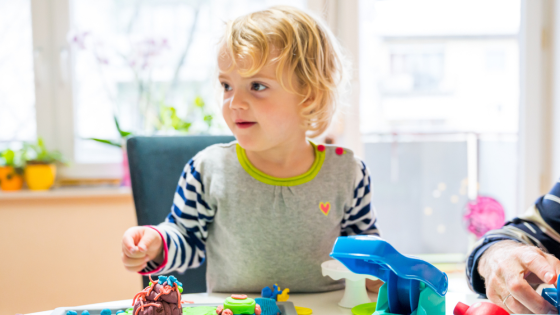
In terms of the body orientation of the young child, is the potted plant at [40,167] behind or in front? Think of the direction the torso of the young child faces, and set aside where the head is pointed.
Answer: behind

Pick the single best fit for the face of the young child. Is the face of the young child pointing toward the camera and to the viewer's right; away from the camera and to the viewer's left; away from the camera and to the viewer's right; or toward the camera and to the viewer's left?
toward the camera and to the viewer's left

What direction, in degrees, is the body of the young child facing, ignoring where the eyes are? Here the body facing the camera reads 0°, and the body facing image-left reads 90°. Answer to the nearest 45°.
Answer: approximately 0°
